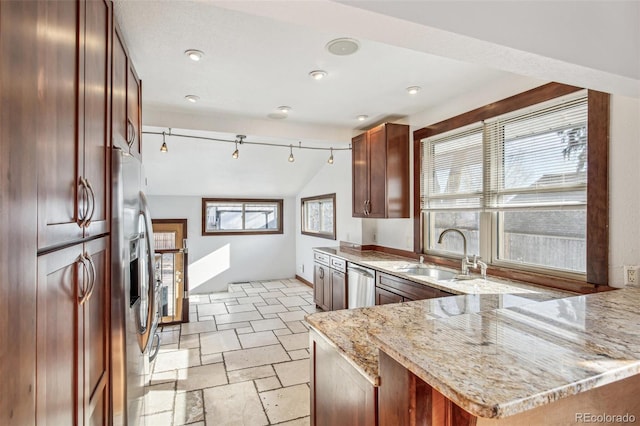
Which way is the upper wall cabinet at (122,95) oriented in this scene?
to the viewer's right

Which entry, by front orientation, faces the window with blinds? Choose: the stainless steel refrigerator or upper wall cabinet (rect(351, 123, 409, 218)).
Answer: the stainless steel refrigerator

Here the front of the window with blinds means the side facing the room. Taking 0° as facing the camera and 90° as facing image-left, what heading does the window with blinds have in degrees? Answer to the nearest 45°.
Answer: approximately 45°

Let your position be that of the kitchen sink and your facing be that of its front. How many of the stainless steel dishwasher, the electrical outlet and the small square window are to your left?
1

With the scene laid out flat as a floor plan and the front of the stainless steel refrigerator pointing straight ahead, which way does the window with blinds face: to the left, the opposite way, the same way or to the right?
the opposite way

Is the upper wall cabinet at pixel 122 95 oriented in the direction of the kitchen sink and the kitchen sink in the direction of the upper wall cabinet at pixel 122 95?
yes

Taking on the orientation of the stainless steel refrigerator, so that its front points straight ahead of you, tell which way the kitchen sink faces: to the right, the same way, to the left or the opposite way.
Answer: the opposite way

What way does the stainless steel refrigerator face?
to the viewer's right

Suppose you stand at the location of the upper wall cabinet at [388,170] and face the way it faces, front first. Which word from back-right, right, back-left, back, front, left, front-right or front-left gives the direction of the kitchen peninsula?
front-left

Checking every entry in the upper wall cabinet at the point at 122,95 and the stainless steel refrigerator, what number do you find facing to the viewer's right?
2

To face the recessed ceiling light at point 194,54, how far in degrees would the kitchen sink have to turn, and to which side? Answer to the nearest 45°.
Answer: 0° — it already faces it
